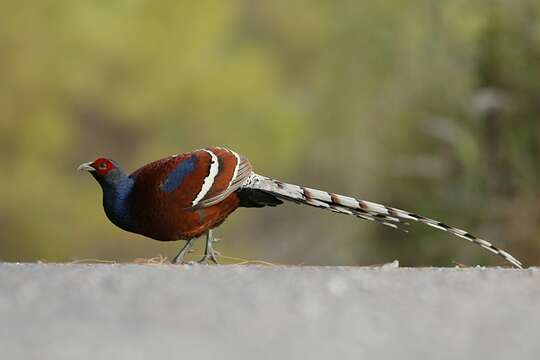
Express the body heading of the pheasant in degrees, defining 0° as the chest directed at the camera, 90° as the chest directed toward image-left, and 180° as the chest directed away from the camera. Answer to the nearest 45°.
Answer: approximately 90°
